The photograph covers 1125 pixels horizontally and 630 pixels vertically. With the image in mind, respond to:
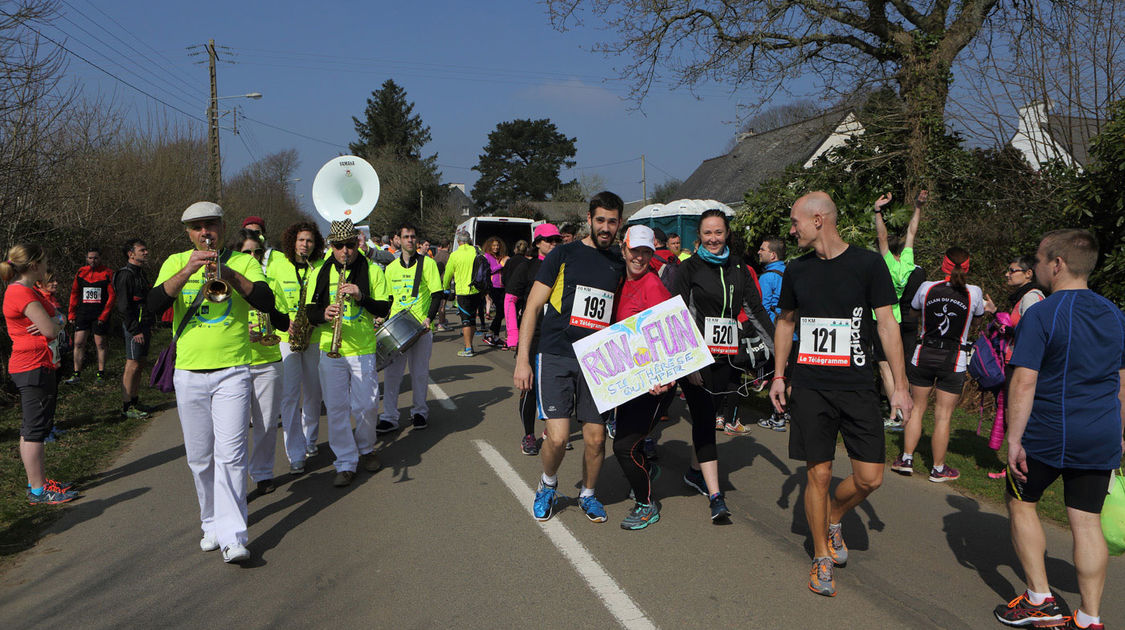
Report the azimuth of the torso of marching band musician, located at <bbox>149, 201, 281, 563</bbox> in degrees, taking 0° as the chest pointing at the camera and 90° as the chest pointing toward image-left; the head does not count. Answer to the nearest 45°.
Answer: approximately 0°

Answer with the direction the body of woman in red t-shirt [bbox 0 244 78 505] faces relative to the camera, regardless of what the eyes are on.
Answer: to the viewer's right

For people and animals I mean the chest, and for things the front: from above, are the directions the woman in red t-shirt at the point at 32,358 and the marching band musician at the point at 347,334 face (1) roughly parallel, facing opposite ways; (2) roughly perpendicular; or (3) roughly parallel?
roughly perpendicular

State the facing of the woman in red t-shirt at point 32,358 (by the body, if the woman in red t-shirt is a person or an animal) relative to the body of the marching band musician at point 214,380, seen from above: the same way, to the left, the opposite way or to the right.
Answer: to the left

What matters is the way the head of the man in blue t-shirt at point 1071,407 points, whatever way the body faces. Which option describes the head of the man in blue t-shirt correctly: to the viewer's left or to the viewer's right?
to the viewer's left

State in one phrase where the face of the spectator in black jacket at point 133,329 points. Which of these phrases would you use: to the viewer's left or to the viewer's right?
to the viewer's right

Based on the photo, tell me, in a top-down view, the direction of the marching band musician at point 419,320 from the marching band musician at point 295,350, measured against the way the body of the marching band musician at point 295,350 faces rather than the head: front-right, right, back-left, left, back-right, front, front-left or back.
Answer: back-left

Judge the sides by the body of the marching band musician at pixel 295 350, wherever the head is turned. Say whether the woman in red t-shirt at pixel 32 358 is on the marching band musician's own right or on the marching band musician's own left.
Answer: on the marching band musician's own right

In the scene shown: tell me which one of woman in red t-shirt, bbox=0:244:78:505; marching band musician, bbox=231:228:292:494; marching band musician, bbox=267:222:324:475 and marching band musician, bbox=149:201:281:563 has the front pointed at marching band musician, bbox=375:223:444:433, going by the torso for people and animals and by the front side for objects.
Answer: the woman in red t-shirt

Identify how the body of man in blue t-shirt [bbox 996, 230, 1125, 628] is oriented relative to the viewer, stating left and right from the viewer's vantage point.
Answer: facing away from the viewer and to the left of the viewer

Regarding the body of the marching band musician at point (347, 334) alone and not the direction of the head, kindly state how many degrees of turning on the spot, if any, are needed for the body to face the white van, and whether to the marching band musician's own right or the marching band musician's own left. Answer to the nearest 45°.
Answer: approximately 180°

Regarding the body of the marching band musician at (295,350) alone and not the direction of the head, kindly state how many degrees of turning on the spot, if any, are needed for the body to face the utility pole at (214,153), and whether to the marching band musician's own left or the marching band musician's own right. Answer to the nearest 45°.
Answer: approximately 180°

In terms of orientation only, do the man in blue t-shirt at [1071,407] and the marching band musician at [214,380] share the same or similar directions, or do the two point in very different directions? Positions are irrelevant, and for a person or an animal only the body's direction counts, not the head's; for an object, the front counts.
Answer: very different directions
